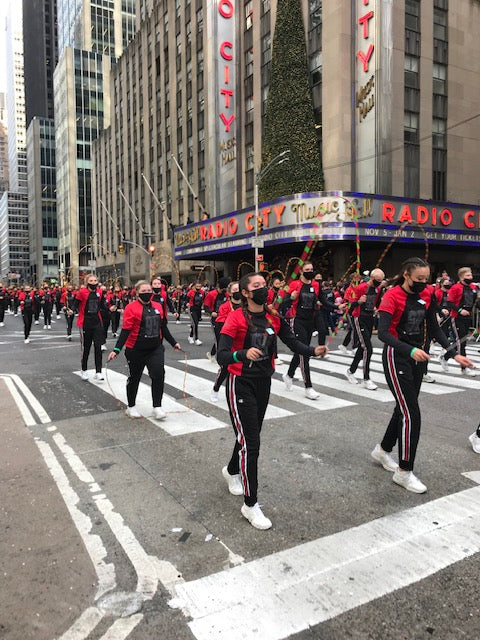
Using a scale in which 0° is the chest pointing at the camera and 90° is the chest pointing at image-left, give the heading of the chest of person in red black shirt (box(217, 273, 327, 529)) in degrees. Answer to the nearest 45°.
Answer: approximately 315°

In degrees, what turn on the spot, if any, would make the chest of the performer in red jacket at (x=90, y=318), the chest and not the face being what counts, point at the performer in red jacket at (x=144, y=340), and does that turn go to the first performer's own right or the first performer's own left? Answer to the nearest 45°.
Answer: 0° — they already face them

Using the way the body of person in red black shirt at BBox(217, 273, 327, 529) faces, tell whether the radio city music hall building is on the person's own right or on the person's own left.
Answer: on the person's own left

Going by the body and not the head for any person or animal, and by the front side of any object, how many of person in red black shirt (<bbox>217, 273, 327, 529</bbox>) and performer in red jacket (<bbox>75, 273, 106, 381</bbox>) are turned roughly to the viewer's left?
0

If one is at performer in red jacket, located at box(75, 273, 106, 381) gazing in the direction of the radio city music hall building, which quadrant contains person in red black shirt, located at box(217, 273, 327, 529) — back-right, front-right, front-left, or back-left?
back-right

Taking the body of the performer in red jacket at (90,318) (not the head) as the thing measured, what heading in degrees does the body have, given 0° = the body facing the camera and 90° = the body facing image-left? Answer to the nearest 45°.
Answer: approximately 0°

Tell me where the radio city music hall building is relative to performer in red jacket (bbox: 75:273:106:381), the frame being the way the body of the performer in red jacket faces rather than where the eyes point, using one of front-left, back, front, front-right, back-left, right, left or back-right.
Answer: back-left

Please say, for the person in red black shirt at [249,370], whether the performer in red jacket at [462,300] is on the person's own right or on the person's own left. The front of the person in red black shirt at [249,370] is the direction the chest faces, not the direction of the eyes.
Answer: on the person's own left

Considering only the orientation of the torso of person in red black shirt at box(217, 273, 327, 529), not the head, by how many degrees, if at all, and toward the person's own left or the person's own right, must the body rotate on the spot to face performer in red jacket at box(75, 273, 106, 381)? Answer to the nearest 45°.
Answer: approximately 180°

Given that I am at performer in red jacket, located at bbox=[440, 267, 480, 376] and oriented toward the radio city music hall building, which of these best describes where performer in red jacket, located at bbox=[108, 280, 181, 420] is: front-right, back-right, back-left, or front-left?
back-left

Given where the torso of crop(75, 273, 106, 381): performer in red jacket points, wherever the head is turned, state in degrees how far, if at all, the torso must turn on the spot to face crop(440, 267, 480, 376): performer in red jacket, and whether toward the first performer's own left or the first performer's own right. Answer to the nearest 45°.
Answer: approximately 90° to the first performer's own left
